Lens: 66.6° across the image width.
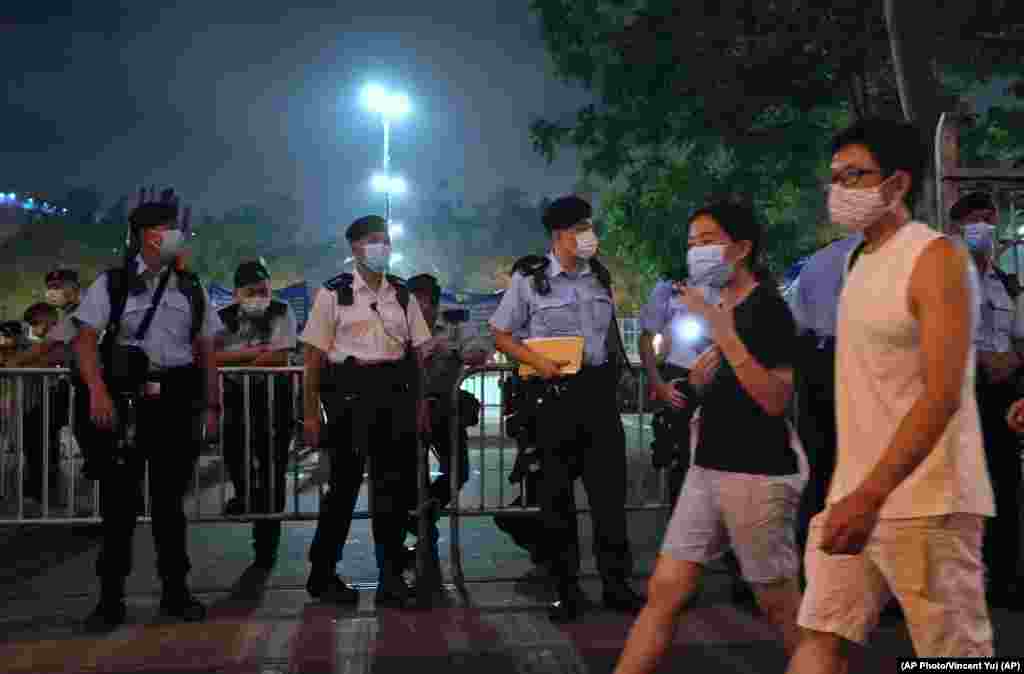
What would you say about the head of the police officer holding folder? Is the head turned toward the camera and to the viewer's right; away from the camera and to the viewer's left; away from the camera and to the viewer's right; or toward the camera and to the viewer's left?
toward the camera and to the viewer's right

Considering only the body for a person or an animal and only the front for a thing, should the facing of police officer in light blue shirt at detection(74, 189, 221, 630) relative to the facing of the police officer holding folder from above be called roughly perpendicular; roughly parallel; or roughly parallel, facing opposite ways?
roughly parallel

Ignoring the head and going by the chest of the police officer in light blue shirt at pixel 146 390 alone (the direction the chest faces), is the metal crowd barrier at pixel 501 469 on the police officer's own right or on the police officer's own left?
on the police officer's own left

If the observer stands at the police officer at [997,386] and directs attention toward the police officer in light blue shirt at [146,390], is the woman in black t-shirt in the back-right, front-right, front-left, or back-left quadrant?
front-left

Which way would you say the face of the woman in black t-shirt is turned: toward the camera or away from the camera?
toward the camera

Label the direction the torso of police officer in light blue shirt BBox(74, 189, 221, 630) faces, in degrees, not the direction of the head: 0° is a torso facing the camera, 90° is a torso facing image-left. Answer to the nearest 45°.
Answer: approximately 0°

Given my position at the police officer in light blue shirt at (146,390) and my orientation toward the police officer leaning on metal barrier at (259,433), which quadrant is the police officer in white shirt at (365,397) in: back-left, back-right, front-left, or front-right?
front-right

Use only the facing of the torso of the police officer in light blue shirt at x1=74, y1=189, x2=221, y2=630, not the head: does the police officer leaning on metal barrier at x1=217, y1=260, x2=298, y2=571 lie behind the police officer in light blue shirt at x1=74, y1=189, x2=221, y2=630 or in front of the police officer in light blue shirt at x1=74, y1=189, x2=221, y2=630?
behind

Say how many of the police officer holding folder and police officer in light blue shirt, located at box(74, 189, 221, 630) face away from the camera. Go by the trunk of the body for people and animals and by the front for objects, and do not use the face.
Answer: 0
